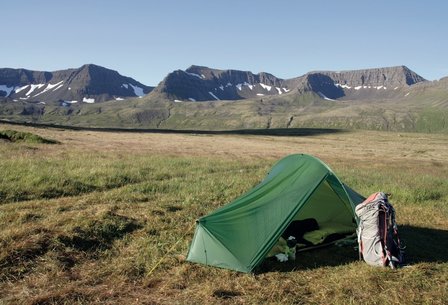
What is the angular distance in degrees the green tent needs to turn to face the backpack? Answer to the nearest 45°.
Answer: approximately 45° to its left

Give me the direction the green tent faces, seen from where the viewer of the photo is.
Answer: facing the viewer and to the right of the viewer
